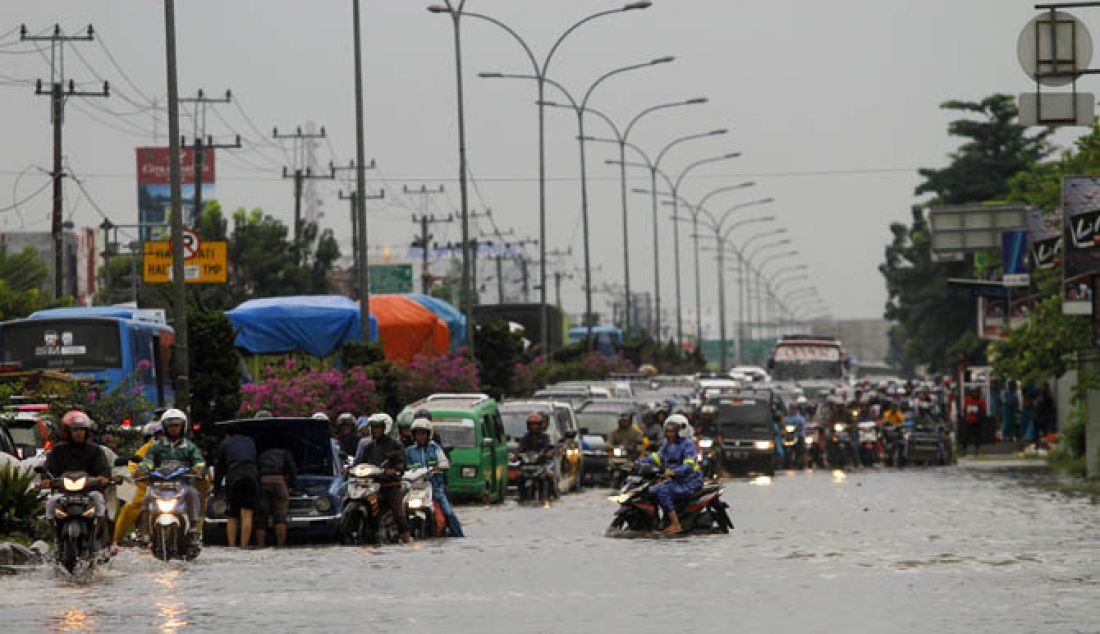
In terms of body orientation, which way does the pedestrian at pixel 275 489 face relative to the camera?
away from the camera

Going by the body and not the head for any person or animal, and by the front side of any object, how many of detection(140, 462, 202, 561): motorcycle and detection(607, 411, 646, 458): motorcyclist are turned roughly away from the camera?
0

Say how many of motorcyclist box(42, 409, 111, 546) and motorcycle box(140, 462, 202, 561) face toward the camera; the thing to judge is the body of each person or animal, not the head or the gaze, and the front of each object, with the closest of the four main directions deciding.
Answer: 2

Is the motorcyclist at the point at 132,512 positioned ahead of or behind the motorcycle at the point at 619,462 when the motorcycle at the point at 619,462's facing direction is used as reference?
ahead

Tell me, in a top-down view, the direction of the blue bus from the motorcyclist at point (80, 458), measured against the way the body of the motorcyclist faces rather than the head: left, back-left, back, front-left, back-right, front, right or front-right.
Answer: back

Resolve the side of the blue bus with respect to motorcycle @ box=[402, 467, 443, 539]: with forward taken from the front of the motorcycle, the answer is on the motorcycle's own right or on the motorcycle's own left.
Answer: on the motorcycle's own right

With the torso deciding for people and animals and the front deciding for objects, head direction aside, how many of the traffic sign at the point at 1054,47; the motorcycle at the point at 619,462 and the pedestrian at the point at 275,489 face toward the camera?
1

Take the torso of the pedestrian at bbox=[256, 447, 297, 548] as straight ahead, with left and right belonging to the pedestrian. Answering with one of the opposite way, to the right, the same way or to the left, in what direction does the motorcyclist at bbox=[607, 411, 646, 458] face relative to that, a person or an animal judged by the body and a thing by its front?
the opposite way

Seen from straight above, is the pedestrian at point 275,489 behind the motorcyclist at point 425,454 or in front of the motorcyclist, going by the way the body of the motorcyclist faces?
in front

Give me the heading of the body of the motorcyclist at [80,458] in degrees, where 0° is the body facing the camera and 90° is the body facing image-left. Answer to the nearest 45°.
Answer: approximately 0°
